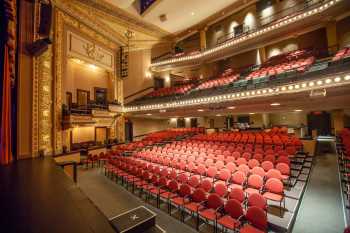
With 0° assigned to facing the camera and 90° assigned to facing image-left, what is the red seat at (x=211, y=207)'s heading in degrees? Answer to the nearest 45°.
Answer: approximately 45°

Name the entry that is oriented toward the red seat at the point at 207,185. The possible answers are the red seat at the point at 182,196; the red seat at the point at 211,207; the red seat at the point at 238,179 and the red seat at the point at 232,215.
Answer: the red seat at the point at 238,179

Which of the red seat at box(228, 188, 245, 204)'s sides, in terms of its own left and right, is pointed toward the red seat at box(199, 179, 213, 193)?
right

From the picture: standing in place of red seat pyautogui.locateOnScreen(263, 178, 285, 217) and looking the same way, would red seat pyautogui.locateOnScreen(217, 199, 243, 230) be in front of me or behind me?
in front

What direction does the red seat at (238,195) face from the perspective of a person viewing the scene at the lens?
facing the viewer and to the left of the viewer

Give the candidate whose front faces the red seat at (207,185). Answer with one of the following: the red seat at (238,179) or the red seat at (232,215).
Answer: the red seat at (238,179)

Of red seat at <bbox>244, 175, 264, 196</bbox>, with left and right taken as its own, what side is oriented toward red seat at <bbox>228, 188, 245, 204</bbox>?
front

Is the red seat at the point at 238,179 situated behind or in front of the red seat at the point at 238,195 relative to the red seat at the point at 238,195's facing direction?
behind

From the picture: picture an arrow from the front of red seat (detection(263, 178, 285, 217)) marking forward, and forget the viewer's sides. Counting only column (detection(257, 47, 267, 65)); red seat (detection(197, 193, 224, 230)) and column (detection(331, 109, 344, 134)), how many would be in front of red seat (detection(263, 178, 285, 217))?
1

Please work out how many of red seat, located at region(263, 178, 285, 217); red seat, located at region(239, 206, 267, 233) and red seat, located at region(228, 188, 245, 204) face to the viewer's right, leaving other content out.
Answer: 0

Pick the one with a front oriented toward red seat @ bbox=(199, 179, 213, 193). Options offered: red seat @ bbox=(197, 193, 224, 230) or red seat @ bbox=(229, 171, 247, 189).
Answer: red seat @ bbox=(229, 171, 247, 189)

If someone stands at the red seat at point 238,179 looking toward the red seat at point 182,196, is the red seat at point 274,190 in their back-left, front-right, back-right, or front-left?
back-left

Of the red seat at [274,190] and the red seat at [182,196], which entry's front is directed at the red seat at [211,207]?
the red seat at [274,190]

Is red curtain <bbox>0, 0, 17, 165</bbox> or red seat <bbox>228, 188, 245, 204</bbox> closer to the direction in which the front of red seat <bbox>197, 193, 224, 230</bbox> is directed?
the red curtain

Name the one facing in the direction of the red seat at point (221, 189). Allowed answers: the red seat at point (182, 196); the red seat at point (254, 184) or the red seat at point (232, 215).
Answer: the red seat at point (254, 184)

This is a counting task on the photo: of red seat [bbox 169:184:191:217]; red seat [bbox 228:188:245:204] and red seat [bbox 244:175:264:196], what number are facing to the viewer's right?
0

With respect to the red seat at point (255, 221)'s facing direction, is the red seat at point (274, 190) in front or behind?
behind
